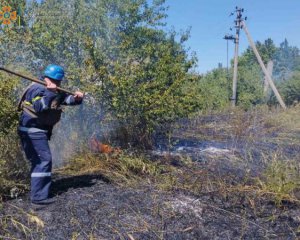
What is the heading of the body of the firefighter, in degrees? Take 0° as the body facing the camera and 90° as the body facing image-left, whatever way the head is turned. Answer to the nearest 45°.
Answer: approximately 270°

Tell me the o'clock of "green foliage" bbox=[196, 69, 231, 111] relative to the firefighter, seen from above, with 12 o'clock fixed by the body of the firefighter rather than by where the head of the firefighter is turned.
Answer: The green foliage is roughly at 10 o'clock from the firefighter.

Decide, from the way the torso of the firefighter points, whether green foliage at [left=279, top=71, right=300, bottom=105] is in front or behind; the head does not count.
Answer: in front

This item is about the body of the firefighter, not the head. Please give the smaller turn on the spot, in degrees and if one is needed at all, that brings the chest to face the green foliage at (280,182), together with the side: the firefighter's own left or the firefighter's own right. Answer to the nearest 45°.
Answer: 0° — they already face it
